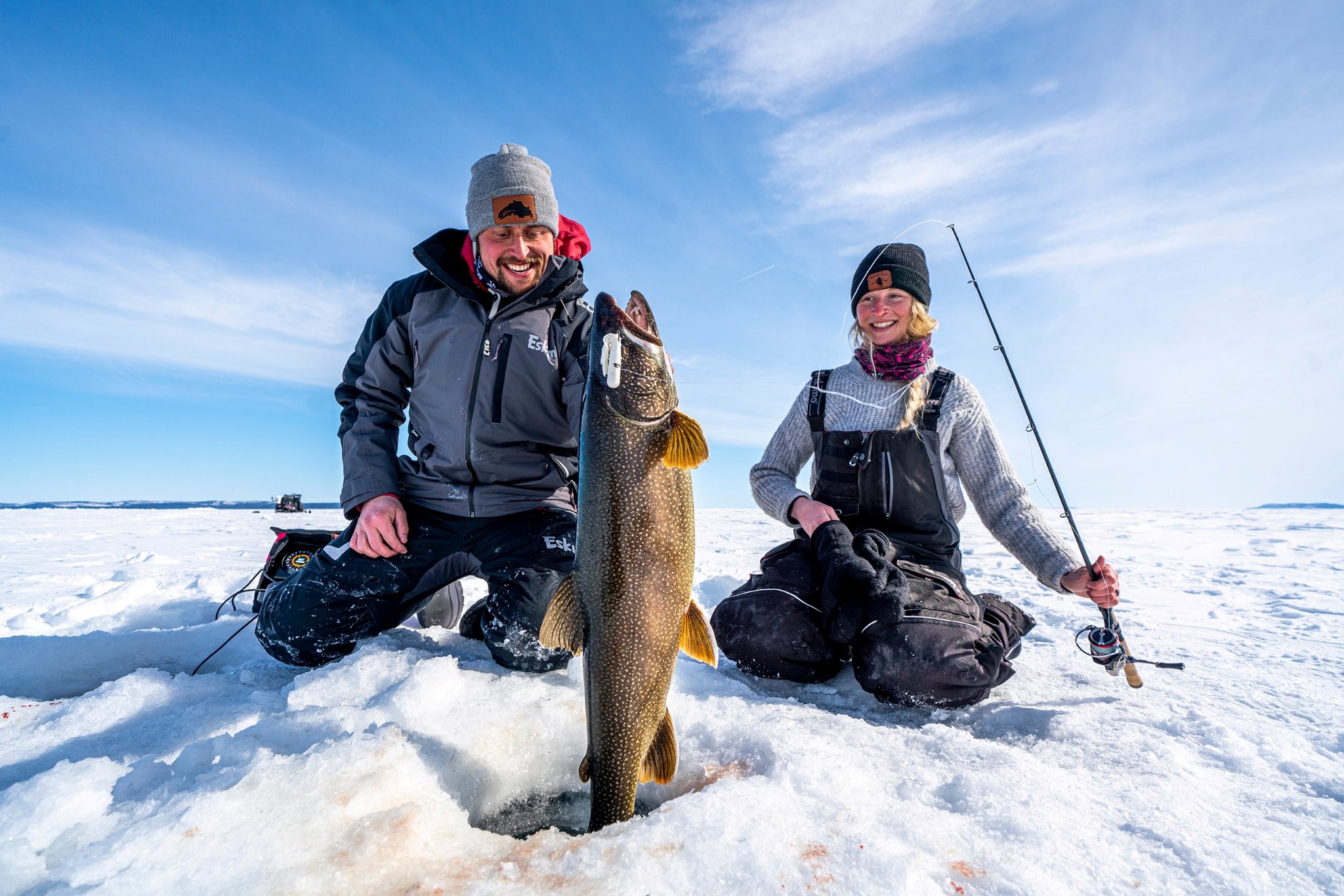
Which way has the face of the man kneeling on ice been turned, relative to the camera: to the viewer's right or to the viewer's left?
to the viewer's right

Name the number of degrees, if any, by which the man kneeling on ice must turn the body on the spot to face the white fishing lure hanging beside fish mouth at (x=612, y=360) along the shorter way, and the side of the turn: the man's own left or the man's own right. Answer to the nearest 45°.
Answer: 0° — they already face it

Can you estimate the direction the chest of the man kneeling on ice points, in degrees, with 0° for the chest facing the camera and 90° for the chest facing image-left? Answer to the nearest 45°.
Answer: approximately 0°

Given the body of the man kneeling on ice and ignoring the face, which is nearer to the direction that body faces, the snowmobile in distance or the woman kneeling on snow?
the woman kneeling on snow

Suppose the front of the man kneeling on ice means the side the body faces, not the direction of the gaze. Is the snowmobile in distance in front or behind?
behind

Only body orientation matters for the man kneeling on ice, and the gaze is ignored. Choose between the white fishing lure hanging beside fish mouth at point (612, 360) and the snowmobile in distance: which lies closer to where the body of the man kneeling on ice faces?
the white fishing lure hanging beside fish mouth

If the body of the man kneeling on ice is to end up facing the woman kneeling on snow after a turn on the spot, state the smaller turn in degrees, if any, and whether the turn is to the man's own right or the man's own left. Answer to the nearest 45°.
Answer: approximately 45° to the man's own left

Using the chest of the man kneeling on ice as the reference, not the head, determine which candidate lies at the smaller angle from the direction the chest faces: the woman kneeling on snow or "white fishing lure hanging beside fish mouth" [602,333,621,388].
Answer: the white fishing lure hanging beside fish mouth

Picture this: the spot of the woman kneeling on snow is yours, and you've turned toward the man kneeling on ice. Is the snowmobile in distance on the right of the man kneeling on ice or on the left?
right
